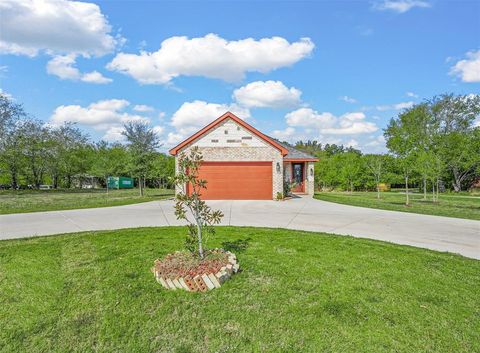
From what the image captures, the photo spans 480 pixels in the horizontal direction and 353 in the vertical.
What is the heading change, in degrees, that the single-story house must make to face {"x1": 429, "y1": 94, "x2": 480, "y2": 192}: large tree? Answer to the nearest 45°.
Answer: approximately 135° to its left

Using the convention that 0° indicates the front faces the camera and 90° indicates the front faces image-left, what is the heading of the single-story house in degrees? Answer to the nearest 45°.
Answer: approximately 0°

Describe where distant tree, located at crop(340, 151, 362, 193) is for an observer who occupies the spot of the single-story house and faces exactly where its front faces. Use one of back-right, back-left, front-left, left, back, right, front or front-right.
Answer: back-left

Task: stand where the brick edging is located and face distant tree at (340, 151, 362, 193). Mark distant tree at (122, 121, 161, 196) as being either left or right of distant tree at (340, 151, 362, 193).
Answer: left

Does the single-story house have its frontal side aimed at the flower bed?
yes

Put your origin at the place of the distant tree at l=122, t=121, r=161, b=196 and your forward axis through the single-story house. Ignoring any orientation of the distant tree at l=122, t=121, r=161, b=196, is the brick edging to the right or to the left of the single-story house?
right

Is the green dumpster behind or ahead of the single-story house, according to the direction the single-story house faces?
behind

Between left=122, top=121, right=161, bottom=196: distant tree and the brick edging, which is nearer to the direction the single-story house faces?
the brick edging

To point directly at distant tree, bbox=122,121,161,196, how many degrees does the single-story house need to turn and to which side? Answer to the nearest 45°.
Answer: approximately 135° to its right

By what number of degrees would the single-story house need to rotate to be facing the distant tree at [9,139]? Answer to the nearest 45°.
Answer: approximately 135° to its right
